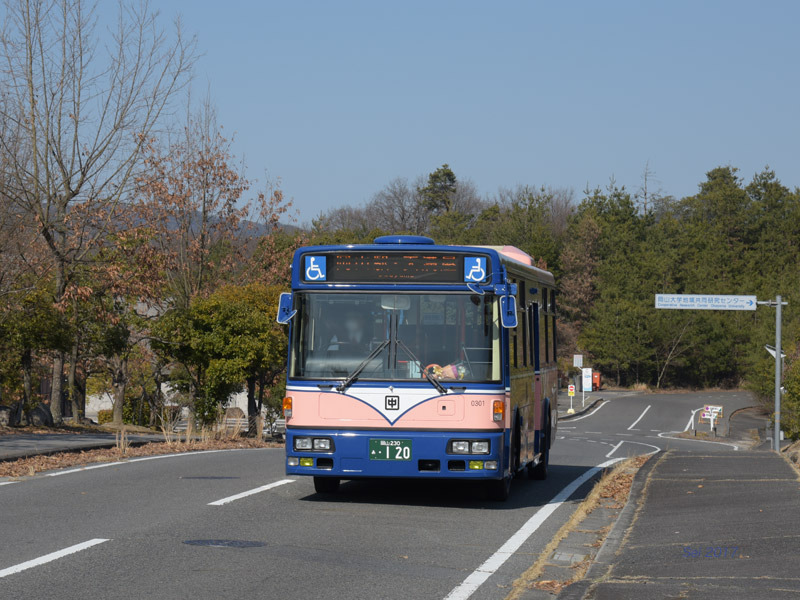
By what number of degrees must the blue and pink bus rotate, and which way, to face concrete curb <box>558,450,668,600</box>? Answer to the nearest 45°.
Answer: approximately 45° to its left

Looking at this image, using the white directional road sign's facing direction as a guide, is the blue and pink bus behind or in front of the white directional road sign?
in front

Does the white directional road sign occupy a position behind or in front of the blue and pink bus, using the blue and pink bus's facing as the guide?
behind

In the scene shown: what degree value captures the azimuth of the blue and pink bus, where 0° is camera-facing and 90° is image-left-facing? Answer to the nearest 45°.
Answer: approximately 0°

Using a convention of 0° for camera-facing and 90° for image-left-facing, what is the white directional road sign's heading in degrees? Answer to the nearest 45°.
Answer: approximately 0°

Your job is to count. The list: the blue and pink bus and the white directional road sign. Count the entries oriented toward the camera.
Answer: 2

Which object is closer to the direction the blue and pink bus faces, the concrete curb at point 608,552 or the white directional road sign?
the concrete curb

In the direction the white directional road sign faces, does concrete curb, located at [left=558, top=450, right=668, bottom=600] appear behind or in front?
in front

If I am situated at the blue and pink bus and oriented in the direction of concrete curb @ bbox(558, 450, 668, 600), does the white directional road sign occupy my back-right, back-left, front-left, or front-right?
back-left
